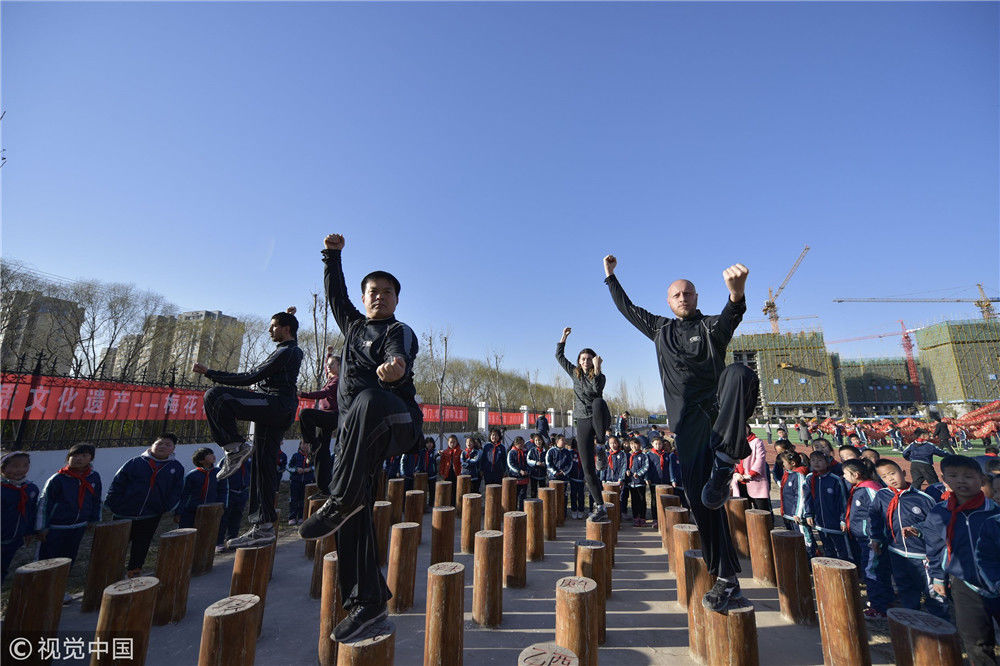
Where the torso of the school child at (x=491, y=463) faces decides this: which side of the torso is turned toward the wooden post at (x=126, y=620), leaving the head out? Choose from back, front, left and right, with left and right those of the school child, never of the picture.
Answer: front

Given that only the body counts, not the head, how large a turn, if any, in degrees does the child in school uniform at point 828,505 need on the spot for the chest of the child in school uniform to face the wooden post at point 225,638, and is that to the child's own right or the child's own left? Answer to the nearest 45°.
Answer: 0° — they already face it

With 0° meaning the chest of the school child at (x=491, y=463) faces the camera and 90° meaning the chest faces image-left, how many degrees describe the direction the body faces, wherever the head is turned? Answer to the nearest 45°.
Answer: approximately 0°

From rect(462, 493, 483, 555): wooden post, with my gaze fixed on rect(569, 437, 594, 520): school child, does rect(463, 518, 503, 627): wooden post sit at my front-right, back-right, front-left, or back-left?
back-right

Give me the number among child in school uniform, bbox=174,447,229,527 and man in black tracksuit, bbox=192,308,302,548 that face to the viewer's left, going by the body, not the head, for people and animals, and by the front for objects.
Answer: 1

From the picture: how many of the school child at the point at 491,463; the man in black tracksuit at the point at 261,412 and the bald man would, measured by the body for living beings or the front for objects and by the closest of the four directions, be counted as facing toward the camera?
2

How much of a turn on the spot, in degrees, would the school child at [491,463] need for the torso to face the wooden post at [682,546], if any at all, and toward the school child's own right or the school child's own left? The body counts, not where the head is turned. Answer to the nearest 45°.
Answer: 0° — they already face it

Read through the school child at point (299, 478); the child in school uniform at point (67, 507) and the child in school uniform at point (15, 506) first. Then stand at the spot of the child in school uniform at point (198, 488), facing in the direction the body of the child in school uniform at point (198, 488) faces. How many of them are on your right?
2
